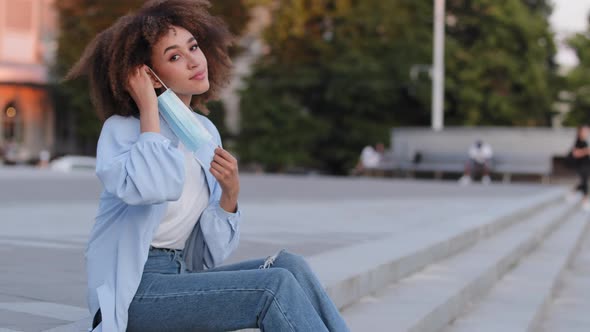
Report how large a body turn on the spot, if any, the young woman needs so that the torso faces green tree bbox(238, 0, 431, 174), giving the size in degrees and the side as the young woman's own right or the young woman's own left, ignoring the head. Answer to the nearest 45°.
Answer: approximately 135° to the young woman's own left

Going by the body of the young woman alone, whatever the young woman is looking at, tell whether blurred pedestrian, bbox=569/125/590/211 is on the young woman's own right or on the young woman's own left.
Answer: on the young woman's own left

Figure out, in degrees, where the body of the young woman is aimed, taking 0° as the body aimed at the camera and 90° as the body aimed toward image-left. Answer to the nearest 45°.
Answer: approximately 315°

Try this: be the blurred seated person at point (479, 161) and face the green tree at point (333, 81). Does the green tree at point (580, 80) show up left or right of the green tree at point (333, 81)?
right

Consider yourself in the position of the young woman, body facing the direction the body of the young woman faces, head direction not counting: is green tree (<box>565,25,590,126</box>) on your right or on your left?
on your left
